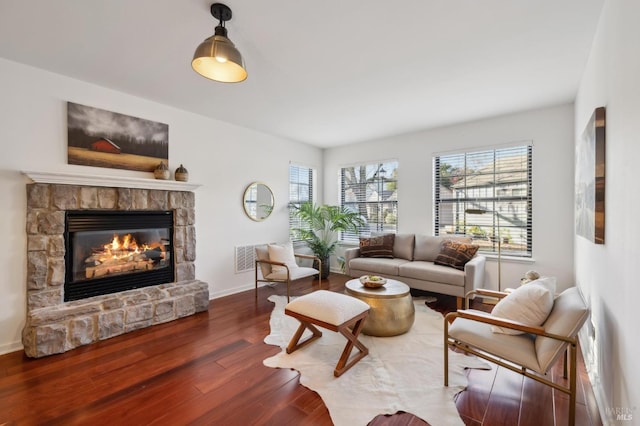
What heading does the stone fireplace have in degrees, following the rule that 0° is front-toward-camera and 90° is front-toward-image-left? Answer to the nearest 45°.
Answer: approximately 315°

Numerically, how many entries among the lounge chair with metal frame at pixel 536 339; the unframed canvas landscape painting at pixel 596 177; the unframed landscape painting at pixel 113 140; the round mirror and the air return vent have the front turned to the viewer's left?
2

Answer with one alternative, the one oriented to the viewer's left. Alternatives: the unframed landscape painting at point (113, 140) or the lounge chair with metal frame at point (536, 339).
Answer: the lounge chair with metal frame

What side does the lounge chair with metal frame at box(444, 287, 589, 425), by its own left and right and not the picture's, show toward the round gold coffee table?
front

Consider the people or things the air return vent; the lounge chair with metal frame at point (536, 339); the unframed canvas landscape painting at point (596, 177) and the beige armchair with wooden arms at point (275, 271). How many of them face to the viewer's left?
2

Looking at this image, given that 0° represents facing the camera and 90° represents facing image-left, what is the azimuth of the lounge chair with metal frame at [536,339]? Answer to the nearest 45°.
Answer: approximately 90°

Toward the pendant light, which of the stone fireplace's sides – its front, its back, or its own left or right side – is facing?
front

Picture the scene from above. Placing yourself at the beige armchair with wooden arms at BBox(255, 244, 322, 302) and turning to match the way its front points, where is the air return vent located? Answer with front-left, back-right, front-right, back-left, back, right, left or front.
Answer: back

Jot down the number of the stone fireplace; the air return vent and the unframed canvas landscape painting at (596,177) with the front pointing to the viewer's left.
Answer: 1

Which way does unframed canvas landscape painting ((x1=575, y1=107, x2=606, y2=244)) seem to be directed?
to the viewer's left

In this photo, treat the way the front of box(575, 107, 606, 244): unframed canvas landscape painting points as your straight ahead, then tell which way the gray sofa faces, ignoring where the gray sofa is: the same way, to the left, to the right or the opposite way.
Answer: to the left
